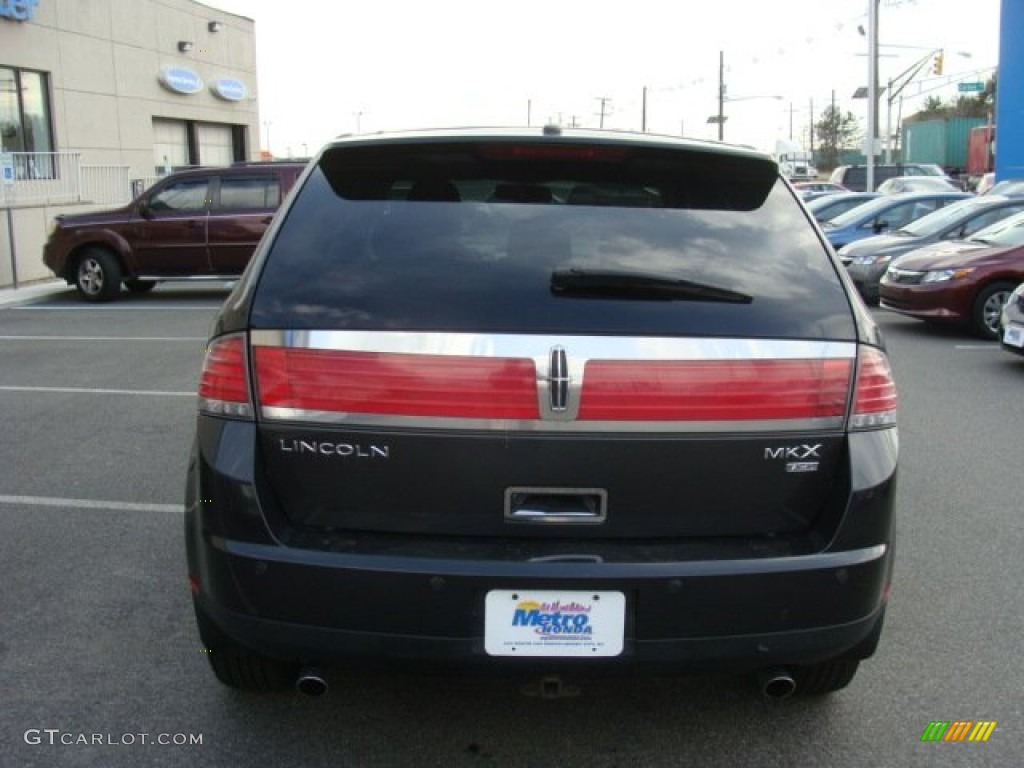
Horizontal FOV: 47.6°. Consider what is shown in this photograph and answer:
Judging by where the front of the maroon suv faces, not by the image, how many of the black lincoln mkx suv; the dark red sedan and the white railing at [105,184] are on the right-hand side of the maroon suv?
1

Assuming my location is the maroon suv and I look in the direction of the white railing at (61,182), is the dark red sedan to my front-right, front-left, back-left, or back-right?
back-right

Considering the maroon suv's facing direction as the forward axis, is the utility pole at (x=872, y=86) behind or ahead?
behind

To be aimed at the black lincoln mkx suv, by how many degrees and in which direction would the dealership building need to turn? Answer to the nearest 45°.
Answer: approximately 45° to its right

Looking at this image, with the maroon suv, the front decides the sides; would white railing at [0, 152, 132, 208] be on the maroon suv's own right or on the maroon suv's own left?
on the maroon suv's own right

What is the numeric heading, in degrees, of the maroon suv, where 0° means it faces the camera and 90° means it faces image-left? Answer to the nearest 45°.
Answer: approximately 90°

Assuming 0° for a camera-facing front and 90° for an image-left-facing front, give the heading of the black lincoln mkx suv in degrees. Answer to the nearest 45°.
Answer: approximately 180°

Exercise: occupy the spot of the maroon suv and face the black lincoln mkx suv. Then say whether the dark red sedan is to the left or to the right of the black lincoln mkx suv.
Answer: left

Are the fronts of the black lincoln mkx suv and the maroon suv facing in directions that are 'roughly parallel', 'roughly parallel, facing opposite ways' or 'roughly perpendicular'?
roughly perpendicular

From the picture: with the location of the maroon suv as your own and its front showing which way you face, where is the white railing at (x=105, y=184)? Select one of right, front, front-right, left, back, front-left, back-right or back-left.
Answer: right
